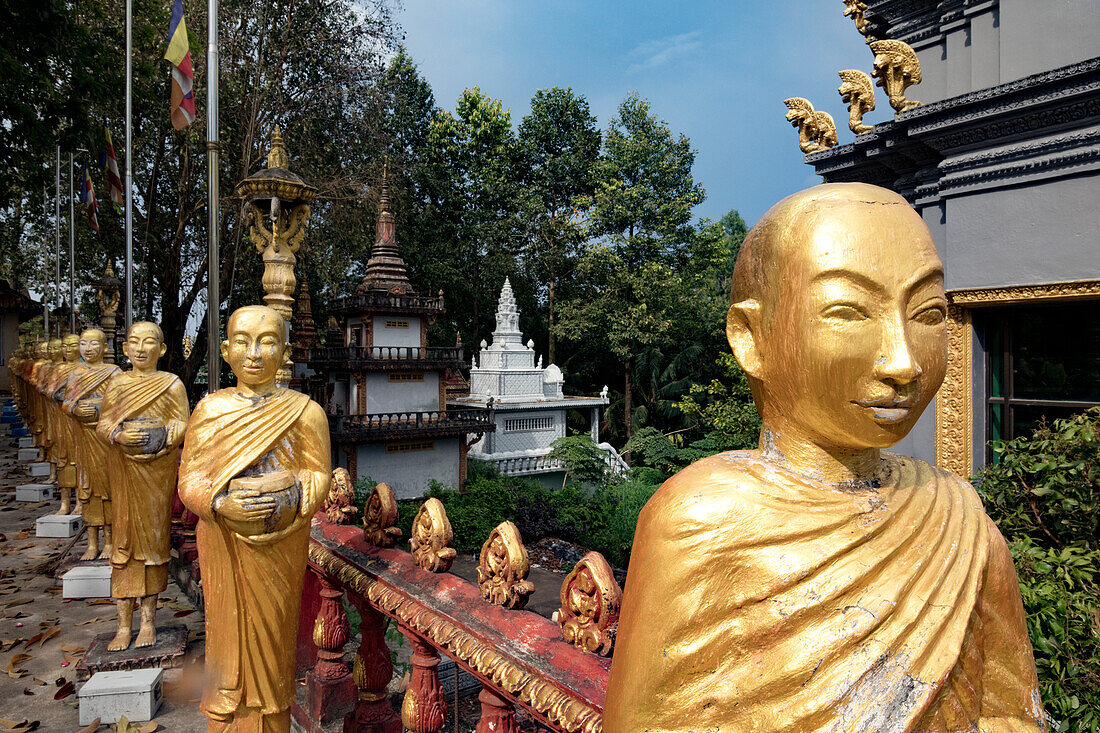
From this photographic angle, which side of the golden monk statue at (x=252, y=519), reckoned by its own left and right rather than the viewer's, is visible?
front

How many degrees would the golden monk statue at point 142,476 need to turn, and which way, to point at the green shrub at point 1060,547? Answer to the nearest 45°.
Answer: approximately 45° to its left

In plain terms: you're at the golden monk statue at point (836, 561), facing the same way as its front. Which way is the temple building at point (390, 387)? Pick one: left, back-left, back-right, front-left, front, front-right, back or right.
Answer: back

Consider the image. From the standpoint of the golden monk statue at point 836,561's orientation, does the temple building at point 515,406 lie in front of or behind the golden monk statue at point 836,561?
behind

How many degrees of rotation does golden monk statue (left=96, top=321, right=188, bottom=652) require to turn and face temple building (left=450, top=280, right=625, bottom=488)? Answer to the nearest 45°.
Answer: approximately 135° to its left

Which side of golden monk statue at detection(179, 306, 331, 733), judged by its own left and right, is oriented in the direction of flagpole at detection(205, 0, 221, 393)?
back

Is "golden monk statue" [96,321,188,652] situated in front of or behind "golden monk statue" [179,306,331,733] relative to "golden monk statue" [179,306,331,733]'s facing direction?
behind

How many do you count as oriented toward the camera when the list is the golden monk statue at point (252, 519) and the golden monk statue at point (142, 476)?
2

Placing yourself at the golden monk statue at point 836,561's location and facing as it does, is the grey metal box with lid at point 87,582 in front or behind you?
behind

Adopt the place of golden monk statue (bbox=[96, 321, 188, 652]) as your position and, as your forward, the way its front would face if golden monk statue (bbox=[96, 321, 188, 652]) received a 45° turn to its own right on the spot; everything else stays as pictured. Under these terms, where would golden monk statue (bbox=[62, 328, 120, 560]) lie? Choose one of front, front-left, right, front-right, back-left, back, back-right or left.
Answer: back-right

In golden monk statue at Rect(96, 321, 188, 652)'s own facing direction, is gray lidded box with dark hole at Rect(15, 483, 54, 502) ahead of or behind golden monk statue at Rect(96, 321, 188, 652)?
behind

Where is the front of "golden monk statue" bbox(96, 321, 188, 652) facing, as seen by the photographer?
facing the viewer

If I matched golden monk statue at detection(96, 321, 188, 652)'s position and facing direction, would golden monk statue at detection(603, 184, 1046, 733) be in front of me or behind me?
in front

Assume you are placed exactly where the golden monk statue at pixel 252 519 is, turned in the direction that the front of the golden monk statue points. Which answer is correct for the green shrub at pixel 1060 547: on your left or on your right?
on your left

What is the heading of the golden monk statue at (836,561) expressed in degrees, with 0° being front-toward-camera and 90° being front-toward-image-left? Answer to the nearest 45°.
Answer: approximately 315°
